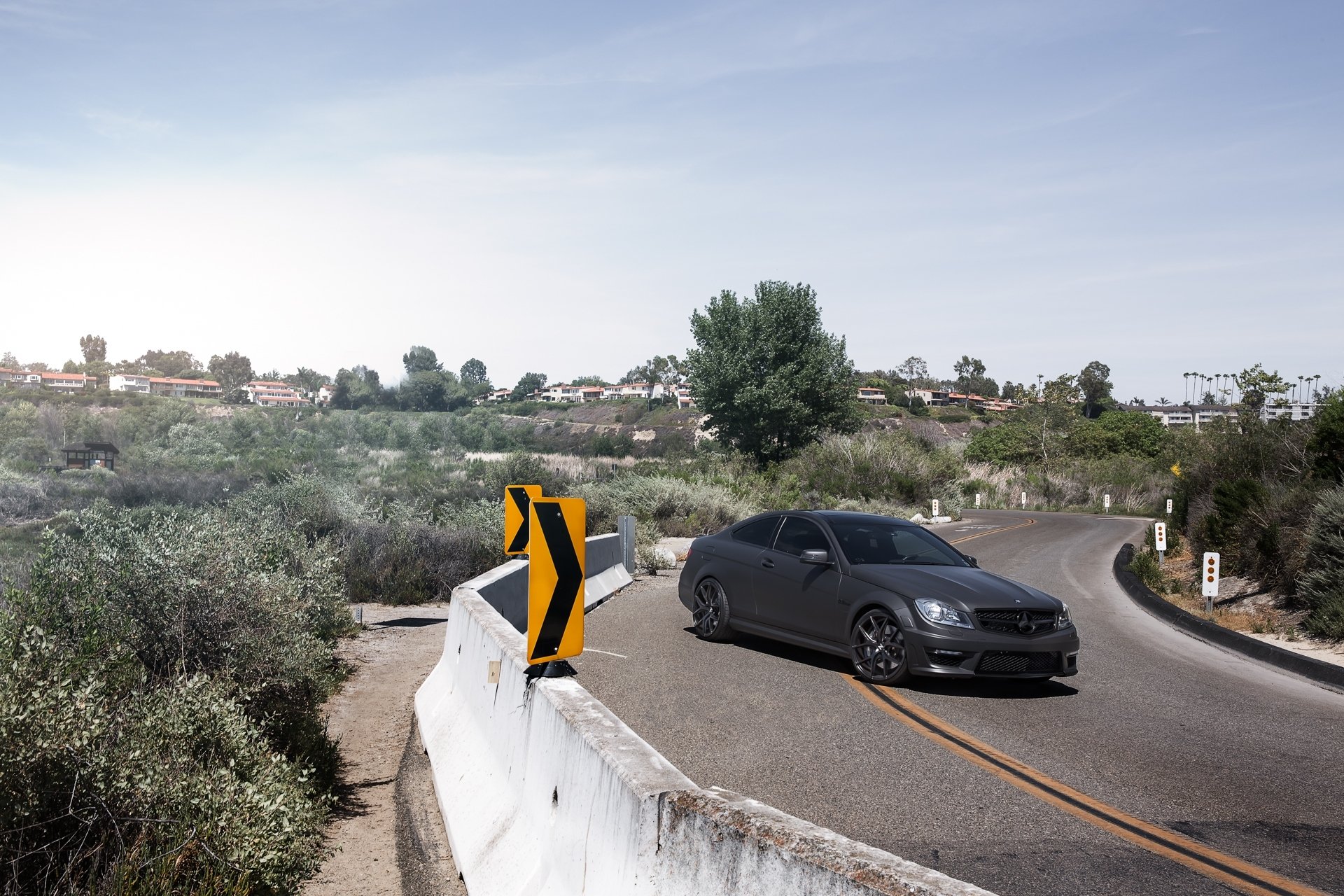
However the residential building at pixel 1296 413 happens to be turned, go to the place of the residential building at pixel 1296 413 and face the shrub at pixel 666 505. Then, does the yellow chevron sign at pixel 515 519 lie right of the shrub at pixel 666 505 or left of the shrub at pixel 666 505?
left

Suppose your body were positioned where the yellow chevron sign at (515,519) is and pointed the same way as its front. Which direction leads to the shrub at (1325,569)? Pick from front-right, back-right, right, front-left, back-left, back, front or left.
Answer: left

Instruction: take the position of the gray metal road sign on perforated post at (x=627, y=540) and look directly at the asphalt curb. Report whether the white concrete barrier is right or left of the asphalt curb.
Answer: right

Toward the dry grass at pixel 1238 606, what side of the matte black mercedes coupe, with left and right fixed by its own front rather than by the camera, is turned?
left

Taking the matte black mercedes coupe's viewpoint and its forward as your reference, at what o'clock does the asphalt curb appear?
The asphalt curb is roughly at 9 o'clock from the matte black mercedes coupe.

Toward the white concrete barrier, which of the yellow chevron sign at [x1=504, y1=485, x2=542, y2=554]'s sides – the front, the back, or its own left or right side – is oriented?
front

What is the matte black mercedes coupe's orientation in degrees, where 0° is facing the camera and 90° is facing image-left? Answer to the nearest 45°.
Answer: approximately 315°

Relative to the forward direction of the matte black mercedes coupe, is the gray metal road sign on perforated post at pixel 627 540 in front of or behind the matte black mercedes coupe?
behind

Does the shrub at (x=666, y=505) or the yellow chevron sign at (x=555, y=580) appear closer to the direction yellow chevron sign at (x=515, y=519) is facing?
the yellow chevron sign

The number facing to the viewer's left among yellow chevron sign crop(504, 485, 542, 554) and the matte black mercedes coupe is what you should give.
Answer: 0

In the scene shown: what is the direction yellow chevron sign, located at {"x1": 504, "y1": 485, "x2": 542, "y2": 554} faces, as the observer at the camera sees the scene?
facing the viewer

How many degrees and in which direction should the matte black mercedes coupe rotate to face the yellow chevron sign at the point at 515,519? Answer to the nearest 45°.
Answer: approximately 135° to its right

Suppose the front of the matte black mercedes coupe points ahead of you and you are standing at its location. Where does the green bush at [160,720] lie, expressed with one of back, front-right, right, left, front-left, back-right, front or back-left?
right

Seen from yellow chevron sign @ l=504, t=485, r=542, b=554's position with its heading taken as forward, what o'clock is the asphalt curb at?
The asphalt curb is roughly at 9 o'clock from the yellow chevron sign.

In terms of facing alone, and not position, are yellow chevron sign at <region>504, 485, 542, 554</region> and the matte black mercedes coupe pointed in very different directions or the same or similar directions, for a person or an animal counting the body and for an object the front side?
same or similar directions

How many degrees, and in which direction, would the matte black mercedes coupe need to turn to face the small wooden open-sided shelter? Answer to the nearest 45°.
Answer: approximately 180°
